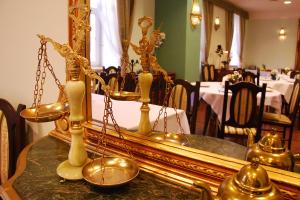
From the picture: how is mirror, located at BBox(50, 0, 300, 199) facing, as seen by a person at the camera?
facing the viewer and to the left of the viewer
